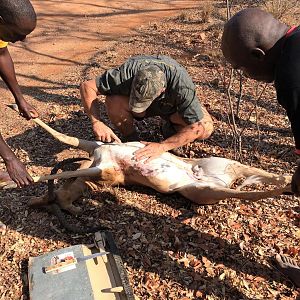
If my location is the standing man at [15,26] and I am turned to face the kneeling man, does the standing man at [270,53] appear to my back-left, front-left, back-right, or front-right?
front-right

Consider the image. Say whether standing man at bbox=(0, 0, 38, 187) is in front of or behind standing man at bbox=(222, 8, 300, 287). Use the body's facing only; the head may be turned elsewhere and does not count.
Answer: in front

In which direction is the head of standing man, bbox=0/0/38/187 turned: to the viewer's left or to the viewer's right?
to the viewer's right

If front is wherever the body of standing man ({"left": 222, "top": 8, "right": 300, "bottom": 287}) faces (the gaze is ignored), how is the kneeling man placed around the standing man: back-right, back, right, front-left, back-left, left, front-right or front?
front-right

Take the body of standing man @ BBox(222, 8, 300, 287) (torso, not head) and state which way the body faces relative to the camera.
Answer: to the viewer's left

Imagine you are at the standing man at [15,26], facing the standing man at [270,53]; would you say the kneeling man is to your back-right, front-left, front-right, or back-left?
front-left
